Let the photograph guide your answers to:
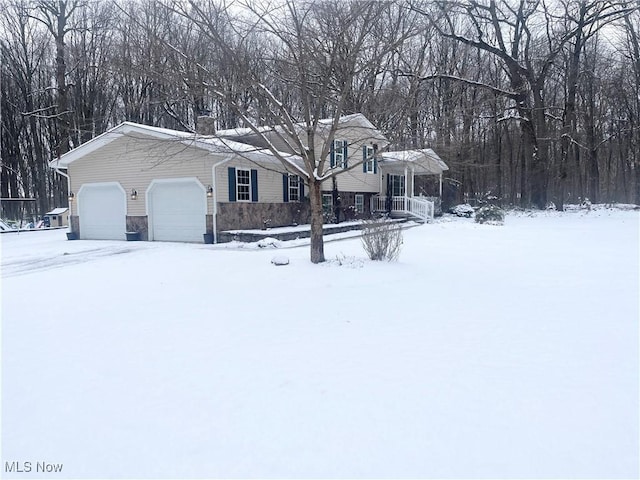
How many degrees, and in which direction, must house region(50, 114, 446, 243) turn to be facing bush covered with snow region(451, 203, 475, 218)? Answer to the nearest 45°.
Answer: approximately 90° to its left

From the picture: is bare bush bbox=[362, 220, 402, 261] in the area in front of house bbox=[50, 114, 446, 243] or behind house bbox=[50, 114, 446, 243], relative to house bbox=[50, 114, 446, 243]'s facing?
in front

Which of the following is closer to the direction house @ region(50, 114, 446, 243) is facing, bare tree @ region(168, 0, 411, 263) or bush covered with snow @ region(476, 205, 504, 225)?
the bare tree

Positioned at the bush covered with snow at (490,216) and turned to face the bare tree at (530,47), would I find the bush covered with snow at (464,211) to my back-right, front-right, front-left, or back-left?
front-left

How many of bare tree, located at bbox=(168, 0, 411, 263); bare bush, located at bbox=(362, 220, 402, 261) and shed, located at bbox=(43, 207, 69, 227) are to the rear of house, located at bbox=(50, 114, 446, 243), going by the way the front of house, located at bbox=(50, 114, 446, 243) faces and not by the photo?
1

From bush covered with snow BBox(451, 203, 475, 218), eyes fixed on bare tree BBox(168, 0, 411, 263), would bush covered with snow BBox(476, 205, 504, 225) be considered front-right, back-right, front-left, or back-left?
front-left

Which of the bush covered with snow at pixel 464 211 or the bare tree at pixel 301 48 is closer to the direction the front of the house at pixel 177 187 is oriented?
the bare tree

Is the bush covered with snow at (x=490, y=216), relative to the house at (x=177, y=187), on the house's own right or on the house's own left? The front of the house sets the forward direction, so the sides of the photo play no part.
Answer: on the house's own left

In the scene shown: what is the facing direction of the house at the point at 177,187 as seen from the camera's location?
facing the viewer and to the right of the viewer

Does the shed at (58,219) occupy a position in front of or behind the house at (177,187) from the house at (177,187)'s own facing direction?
behind
